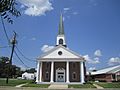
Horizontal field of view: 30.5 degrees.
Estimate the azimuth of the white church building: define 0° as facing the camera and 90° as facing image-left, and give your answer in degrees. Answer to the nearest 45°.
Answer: approximately 0°
